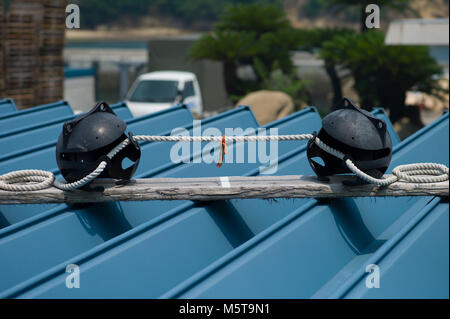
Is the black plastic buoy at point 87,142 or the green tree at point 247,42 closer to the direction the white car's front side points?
the black plastic buoy

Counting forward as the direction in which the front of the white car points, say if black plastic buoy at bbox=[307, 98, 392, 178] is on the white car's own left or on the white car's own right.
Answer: on the white car's own left

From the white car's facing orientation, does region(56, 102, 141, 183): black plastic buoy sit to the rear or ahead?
ahead

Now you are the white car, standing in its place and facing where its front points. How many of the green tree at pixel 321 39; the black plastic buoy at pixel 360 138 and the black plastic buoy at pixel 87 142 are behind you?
1

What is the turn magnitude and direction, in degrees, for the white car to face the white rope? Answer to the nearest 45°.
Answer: approximately 45° to its left

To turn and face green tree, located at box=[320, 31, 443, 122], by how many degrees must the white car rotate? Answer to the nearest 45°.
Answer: approximately 135° to its left

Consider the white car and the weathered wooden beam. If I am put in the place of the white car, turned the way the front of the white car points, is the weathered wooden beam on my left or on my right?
on my left

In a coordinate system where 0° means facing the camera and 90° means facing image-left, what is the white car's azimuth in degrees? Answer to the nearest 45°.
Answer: approximately 45°

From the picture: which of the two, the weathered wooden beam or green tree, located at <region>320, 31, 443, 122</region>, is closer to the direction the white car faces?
the weathered wooden beam

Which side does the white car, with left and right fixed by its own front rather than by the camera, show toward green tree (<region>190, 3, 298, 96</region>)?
back
